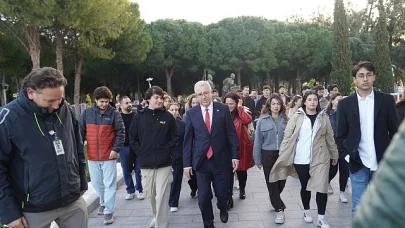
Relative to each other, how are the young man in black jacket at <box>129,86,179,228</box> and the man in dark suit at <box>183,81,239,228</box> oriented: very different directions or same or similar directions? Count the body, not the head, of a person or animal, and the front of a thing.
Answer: same or similar directions

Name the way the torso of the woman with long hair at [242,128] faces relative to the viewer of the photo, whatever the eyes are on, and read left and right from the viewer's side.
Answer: facing the viewer and to the left of the viewer

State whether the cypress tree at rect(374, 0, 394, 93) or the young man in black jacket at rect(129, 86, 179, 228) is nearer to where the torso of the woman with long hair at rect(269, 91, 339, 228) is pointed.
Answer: the young man in black jacket

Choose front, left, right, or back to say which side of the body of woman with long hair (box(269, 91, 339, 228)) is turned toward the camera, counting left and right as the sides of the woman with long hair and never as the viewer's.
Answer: front

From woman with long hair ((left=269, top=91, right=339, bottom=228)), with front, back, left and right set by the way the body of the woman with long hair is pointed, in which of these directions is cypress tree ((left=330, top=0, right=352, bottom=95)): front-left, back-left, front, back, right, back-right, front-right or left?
back

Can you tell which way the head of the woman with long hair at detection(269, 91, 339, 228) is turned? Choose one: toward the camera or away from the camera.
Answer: toward the camera

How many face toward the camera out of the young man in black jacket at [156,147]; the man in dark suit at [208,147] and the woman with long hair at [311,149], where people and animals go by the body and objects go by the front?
3

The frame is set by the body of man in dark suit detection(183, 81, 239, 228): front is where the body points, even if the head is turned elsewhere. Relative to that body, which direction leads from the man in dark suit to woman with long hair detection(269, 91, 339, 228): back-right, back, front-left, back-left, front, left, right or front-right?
left

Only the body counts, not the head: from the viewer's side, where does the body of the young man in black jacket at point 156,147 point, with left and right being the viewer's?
facing the viewer

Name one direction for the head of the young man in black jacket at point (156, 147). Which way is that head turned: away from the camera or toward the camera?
toward the camera

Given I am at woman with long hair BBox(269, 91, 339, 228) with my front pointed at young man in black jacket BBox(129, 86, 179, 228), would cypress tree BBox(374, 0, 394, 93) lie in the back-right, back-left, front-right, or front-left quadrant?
back-right

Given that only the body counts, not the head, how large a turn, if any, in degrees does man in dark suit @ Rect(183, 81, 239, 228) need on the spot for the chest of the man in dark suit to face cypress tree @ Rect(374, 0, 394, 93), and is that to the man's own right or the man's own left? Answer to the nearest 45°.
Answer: approximately 135° to the man's own left

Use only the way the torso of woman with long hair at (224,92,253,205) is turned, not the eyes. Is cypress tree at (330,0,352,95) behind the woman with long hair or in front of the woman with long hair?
behind

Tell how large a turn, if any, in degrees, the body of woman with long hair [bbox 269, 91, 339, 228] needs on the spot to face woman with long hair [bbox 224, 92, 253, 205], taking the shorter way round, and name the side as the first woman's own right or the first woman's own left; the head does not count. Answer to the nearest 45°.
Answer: approximately 135° to the first woman's own right

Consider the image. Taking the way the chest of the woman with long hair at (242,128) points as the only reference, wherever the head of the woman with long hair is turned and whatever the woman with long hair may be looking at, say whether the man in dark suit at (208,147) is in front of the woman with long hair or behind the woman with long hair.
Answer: in front
